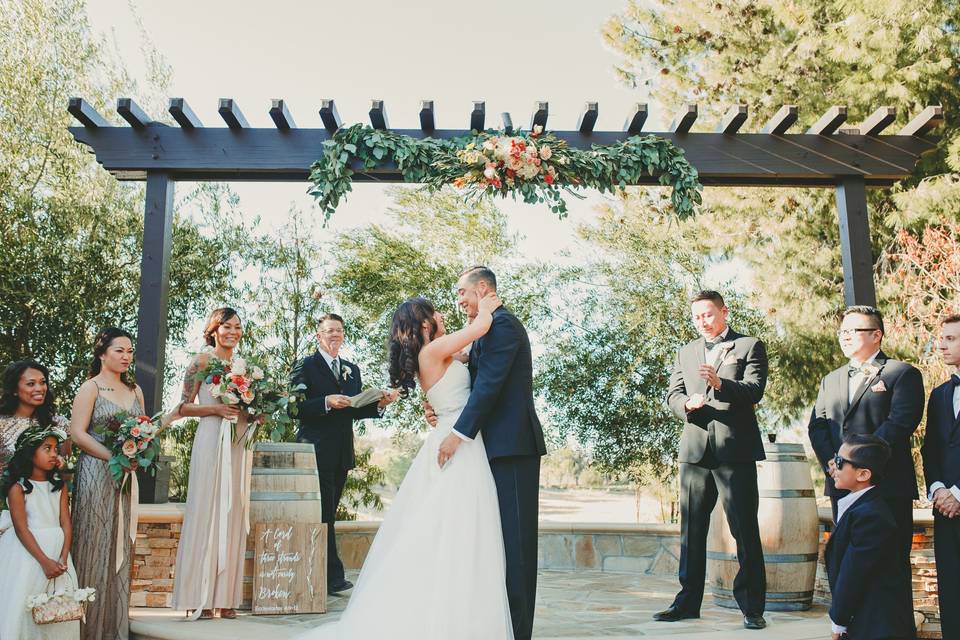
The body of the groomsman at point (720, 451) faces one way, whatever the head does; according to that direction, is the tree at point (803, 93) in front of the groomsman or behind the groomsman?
behind

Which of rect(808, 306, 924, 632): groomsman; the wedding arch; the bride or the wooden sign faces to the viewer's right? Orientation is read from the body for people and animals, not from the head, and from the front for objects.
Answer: the bride

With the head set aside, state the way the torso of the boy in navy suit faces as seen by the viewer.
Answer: to the viewer's left

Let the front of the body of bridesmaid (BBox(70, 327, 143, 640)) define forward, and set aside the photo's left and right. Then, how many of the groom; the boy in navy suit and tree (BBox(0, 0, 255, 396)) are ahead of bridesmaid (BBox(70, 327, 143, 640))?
2

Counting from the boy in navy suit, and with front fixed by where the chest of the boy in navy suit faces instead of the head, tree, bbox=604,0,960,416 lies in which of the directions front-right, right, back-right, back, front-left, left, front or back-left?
right

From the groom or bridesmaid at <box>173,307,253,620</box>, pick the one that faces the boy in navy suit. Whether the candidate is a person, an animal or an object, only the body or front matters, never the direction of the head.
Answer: the bridesmaid

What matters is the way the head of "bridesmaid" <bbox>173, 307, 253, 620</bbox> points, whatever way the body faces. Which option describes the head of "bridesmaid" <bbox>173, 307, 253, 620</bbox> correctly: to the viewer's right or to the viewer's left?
to the viewer's right

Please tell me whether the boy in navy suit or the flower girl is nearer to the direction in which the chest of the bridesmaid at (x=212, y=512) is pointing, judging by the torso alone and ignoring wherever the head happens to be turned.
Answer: the boy in navy suit

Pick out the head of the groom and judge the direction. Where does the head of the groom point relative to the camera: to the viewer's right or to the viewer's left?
to the viewer's left

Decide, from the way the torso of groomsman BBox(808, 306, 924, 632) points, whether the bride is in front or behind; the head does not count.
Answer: in front

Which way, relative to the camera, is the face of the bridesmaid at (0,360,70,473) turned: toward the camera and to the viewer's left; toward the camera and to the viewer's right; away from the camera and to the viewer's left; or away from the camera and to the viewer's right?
toward the camera and to the viewer's right

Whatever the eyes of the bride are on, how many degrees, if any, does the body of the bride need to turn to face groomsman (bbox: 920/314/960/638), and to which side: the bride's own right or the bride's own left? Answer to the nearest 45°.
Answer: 0° — they already face them

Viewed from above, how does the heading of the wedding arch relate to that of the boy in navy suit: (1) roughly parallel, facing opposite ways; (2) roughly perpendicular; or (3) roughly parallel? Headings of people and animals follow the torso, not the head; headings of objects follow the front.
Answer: roughly perpendicular

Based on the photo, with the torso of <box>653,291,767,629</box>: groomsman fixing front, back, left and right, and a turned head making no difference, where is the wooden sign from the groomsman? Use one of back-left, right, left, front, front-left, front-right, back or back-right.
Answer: front-right

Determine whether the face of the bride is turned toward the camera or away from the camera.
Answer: away from the camera

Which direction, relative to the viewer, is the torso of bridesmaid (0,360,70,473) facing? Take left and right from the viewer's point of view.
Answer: facing the viewer and to the right of the viewer
